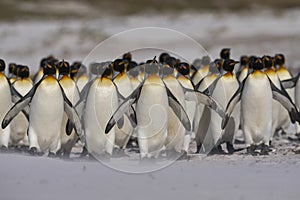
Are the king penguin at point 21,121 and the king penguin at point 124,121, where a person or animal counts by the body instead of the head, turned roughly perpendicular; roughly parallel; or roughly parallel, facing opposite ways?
roughly parallel

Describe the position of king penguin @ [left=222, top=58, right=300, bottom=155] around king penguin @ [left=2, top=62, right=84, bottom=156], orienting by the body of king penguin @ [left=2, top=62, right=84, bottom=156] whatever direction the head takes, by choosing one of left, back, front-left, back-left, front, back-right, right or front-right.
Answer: left

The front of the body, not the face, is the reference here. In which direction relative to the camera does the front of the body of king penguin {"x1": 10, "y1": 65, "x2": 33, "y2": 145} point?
toward the camera

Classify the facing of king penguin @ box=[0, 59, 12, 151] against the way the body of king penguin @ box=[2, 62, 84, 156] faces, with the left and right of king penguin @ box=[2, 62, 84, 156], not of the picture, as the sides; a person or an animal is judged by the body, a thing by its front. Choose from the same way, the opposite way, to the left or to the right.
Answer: the same way

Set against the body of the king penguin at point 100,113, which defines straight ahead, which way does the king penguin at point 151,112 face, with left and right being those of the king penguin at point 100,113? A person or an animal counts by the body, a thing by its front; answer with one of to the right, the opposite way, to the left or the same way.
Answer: the same way

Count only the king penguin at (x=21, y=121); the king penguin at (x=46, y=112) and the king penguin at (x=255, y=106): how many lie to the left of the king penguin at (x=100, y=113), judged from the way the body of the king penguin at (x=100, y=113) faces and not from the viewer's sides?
1

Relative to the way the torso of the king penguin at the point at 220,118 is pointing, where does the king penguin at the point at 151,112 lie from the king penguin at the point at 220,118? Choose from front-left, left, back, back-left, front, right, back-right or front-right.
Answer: right

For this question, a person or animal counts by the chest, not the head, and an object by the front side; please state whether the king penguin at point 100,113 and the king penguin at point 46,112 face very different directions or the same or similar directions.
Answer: same or similar directions

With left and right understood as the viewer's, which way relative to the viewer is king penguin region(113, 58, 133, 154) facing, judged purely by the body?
facing the viewer

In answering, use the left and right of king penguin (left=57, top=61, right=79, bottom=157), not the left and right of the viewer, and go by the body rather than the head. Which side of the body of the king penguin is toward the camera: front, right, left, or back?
front

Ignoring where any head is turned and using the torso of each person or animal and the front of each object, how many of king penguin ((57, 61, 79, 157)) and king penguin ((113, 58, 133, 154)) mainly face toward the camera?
2

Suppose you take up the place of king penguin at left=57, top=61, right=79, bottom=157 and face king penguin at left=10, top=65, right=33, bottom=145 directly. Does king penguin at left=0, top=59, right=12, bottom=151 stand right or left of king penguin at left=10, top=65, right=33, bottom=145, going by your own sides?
left

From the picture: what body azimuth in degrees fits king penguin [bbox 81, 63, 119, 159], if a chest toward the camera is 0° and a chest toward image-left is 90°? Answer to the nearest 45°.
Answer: approximately 0°

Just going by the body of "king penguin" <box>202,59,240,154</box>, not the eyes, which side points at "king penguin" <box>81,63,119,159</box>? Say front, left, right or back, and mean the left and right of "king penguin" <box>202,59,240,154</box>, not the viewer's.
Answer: right
